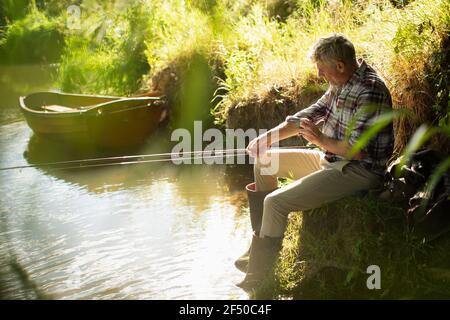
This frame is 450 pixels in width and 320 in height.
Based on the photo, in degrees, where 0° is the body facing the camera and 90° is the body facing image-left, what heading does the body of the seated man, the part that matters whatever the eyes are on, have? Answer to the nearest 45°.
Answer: approximately 90°

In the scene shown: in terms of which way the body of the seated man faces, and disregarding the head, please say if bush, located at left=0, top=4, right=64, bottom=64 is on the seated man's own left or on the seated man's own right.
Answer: on the seated man's own right

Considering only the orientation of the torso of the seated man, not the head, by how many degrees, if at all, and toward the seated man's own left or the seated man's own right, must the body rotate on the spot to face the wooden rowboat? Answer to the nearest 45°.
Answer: approximately 45° to the seated man's own right

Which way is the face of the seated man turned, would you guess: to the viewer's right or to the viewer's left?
to the viewer's left
